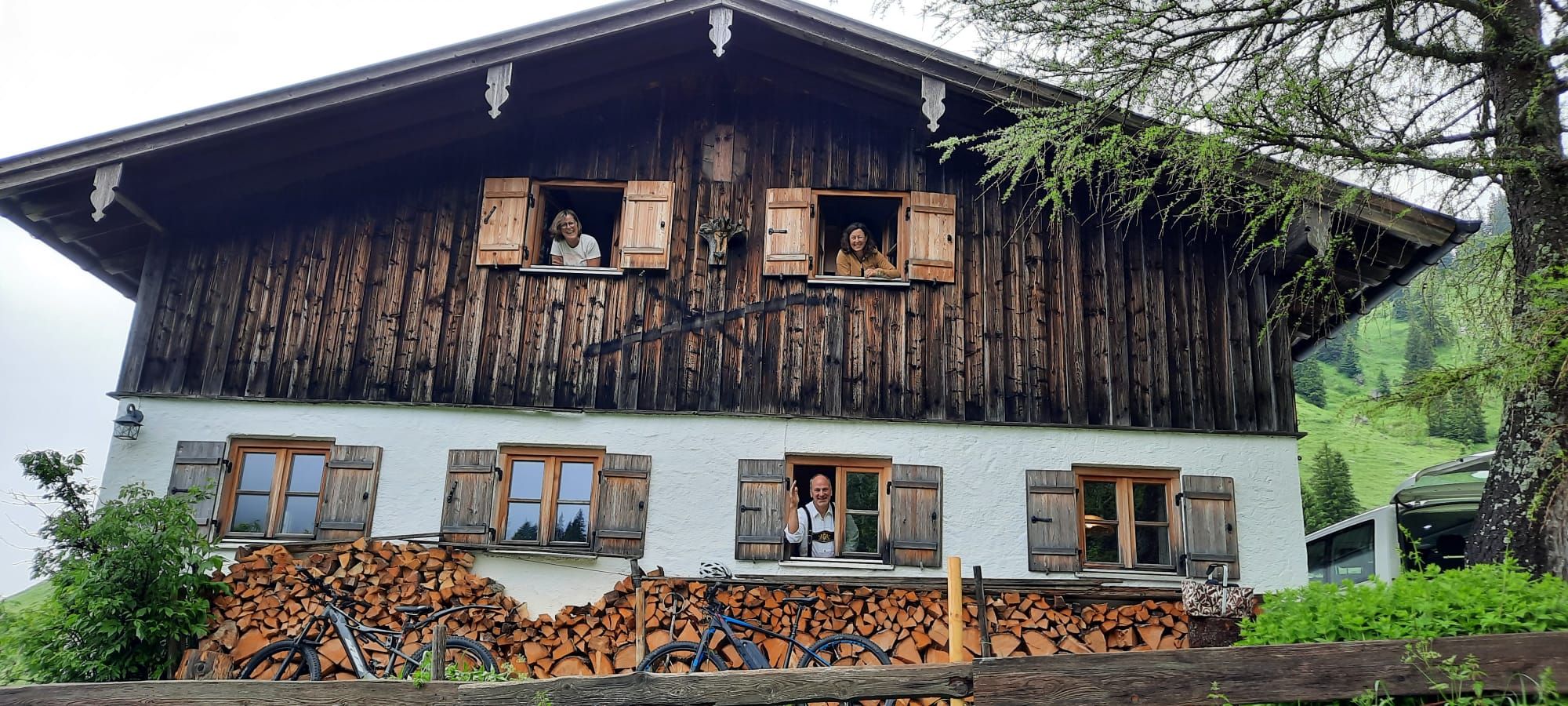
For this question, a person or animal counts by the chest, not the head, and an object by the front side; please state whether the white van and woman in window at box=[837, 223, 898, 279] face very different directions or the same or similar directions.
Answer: very different directions

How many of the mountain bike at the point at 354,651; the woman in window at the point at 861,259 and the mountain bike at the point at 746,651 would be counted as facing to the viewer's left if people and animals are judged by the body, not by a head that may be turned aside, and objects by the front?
2

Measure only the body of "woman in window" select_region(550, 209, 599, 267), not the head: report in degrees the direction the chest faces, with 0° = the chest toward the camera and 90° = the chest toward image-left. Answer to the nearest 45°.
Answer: approximately 0°

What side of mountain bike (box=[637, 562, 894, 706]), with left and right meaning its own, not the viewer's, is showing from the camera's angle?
left

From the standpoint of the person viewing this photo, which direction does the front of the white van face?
facing away from the viewer and to the left of the viewer

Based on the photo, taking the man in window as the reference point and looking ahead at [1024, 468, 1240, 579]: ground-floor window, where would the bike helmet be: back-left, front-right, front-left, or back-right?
back-right

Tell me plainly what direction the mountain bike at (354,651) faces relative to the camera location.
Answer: facing to the left of the viewer

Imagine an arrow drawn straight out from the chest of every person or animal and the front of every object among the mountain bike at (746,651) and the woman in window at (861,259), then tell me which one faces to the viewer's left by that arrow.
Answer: the mountain bike

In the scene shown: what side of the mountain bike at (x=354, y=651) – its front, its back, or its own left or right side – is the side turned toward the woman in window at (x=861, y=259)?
back

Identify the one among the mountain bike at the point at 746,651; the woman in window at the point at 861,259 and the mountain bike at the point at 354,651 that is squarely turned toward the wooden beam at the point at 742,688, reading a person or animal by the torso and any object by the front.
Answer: the woman in window
